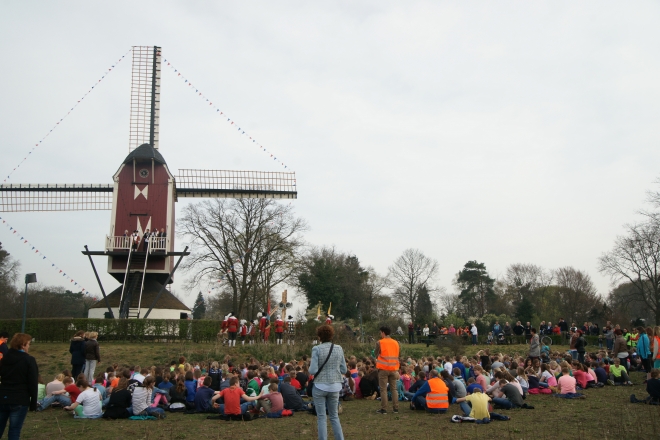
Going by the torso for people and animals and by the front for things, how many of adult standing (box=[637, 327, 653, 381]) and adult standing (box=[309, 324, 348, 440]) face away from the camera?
1

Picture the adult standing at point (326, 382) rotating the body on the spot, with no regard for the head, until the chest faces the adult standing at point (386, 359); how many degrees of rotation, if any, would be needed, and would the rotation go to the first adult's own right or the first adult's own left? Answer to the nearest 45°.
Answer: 0° — they already face them

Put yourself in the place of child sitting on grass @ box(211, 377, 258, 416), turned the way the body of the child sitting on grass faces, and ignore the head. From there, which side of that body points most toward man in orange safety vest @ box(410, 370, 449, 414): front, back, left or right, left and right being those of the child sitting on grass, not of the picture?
right

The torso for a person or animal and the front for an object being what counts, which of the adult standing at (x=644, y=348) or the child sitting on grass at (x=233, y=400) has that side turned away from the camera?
the child sitting on grass

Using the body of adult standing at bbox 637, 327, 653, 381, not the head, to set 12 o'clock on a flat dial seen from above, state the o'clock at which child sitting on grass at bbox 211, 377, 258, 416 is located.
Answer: The child sitting on grass is roughly at 10 o'clock from the adult standing.

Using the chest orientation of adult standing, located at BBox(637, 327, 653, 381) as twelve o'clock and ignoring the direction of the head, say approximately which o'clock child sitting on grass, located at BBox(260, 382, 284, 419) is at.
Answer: The child sitting on grass is roughly at 10 o'clock from the adult standing.

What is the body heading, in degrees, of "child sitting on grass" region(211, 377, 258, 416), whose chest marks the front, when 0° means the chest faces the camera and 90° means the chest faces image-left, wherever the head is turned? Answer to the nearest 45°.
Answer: approximately 180°

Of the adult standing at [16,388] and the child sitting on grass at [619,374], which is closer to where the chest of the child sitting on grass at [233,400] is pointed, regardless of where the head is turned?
the child sitting on grass

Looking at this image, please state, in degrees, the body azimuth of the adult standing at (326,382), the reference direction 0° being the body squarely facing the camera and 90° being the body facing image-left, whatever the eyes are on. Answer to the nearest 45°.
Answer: approximately 180°

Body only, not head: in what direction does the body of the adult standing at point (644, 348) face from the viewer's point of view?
to the viewer's left
